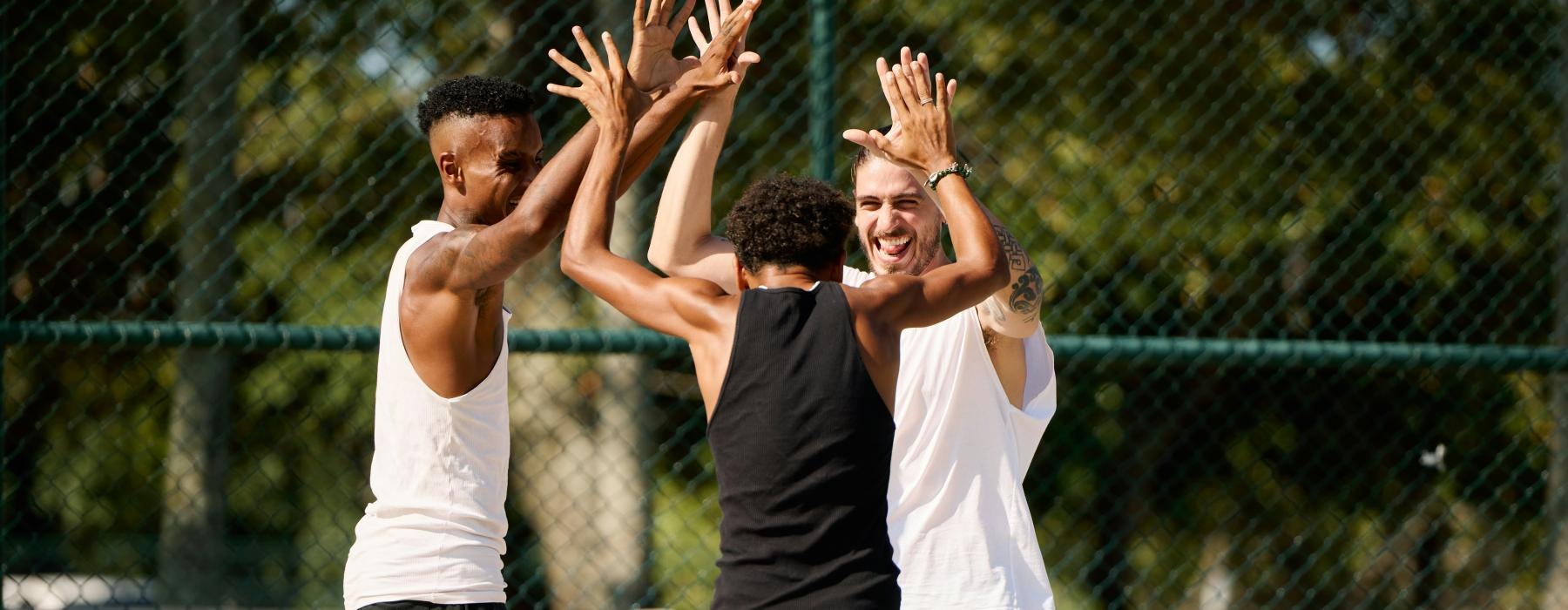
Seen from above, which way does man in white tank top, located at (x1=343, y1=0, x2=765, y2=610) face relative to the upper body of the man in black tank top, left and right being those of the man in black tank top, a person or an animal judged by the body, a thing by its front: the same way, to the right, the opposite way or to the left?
to the right

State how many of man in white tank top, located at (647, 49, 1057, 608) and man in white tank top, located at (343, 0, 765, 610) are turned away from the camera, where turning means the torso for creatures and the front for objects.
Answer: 0

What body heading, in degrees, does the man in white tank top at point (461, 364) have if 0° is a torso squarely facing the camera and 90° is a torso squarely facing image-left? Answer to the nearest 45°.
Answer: approximately 270°

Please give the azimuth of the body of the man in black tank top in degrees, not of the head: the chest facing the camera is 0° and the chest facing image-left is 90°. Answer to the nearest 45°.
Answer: approximately 180°

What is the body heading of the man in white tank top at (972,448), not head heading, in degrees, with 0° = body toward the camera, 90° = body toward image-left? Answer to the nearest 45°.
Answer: approximately 45°
